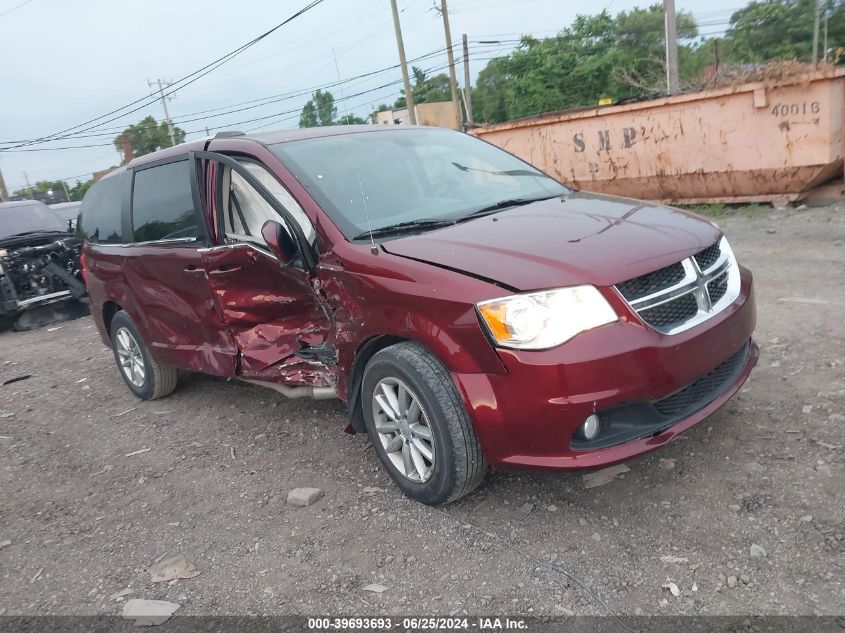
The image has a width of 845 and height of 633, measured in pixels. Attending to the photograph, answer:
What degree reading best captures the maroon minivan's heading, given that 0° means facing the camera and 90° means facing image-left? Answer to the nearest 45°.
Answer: approximately 315°

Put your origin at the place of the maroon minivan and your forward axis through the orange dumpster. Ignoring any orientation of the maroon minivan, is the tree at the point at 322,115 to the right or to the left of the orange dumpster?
left

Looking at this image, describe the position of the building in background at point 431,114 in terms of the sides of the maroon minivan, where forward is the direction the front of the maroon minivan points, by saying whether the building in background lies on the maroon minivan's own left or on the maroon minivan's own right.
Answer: on the maroon minivan's own left

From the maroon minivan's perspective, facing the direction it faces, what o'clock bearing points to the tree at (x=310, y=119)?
The tree is roughly at 7 o'clock from the maroon minivan.

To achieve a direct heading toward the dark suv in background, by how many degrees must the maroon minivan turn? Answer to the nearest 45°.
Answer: approximately 180°

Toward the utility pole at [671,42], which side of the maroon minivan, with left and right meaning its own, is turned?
left

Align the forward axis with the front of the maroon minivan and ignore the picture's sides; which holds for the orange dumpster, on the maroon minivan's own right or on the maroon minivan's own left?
on the maroon minivan's own left

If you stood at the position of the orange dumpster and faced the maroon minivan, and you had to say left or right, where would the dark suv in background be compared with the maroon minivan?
right
